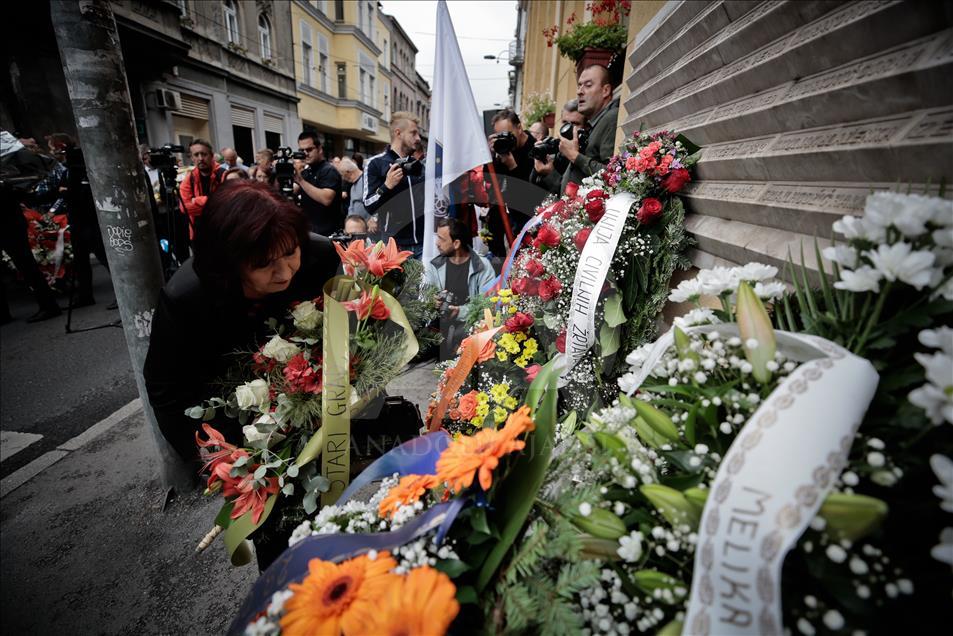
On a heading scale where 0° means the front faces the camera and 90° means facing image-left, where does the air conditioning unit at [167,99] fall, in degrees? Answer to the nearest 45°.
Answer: approximately 315°

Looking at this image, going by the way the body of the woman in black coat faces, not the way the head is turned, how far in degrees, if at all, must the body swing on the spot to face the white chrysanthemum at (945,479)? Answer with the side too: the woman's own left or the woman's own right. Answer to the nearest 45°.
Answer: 0° — they already face it

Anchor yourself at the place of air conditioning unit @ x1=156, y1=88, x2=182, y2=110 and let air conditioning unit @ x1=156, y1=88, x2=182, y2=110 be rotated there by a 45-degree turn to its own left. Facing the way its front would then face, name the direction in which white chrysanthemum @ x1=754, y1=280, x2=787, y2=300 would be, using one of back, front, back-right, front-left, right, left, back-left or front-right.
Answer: right

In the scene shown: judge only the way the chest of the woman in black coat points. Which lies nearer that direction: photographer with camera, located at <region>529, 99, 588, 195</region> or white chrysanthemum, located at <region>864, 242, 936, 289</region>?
the white chrysanthemum

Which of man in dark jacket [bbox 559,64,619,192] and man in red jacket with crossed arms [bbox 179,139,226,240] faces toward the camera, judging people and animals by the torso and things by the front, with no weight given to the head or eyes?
the man in red jacket with crossed arms

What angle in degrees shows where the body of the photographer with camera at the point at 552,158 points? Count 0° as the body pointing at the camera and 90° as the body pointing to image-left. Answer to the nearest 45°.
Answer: approximately 45°

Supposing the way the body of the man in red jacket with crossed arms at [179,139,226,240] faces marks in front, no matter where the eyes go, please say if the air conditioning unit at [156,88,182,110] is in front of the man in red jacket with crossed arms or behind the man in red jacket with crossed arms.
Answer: behind

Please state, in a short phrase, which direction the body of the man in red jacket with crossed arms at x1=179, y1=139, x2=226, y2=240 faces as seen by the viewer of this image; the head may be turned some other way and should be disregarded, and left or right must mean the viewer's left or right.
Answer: facing the viewer

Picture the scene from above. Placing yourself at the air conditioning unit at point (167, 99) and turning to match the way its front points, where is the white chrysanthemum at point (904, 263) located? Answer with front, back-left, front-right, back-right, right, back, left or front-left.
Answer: front-right

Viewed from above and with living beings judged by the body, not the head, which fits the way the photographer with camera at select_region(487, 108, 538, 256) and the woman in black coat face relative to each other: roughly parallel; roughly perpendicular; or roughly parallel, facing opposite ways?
roughly perpendicular

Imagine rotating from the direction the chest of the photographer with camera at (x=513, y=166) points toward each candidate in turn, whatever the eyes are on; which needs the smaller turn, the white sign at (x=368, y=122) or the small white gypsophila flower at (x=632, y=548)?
the small white gypsophila flower

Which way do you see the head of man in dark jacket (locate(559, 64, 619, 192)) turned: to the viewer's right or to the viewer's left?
to the viewer's left

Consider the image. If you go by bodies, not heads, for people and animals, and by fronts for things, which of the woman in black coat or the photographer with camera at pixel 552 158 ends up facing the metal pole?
the photographer with camera

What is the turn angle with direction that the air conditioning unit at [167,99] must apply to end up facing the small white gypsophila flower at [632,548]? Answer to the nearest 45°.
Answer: approximately 45° to its right

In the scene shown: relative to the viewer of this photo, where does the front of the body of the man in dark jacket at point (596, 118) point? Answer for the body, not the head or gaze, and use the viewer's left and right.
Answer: facing to the left of the viewer

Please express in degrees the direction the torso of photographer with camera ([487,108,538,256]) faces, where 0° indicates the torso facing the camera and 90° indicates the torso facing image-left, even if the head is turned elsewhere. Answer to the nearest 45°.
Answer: approximately 0°

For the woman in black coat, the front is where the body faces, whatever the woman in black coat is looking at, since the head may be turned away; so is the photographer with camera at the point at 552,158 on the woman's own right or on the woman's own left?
on the woman's own left

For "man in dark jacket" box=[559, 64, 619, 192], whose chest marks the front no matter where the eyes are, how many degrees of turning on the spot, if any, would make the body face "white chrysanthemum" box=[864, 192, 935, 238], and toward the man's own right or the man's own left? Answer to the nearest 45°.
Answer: approximately 90° to the man's own left
